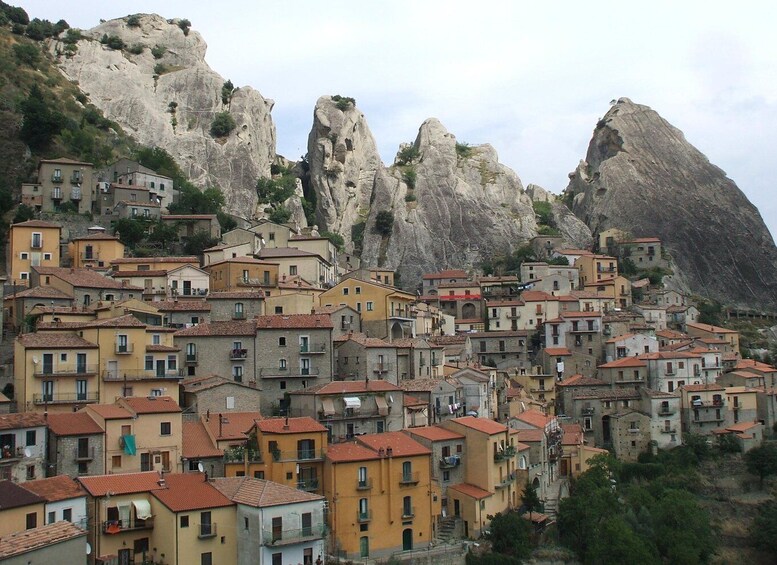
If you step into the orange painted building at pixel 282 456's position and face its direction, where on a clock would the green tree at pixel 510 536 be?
The green tree is roughly at 9 o'clock from the orange painted building.

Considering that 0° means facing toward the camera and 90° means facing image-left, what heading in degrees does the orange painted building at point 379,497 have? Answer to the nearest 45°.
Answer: approximately 0°

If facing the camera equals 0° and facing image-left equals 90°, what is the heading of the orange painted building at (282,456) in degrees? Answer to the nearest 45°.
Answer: approximately 0°

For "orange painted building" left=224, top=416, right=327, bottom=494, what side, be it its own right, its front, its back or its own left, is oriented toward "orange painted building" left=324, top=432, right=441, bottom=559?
left

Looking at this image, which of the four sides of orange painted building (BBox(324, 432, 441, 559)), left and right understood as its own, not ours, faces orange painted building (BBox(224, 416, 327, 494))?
right

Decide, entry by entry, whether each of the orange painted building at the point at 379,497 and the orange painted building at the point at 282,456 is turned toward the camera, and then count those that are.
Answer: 2

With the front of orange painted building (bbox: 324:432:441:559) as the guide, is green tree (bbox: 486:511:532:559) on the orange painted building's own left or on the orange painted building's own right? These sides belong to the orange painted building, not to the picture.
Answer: on the orange painted building's own left
